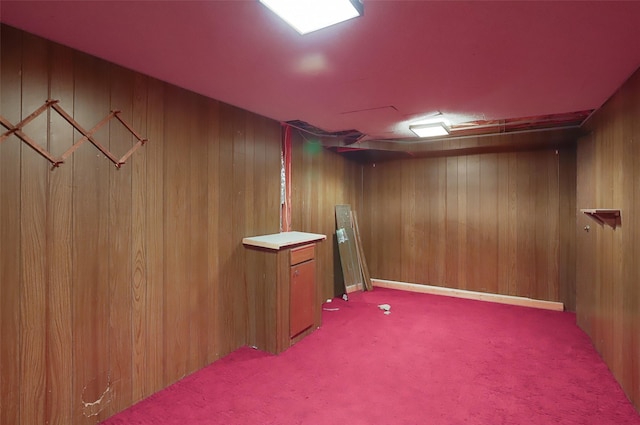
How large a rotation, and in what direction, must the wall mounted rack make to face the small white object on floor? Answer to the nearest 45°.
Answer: approximately 45° to its left

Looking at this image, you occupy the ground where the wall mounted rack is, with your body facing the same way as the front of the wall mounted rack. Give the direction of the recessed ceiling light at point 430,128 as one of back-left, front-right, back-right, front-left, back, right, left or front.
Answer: front-left

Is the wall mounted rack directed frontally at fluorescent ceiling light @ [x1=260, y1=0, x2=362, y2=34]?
yes

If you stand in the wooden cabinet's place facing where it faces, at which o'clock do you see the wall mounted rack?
The wall mounted rack is roughly at 3 o'clock from the wooden cabinet.

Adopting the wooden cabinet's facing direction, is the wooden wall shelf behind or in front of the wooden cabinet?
in front

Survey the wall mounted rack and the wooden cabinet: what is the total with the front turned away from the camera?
0

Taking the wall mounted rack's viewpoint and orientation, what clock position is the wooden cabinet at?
The wooden cabinet is roughly at 10 o'clock from the wall mounted rack.

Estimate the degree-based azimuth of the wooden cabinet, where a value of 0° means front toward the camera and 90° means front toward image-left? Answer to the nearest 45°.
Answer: approximately 315°

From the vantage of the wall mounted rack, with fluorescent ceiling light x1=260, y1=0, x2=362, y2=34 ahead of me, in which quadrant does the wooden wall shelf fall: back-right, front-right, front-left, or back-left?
front-left

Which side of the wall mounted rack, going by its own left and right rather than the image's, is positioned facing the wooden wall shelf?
front

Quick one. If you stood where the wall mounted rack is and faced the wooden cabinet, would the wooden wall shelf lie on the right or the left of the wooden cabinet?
right
